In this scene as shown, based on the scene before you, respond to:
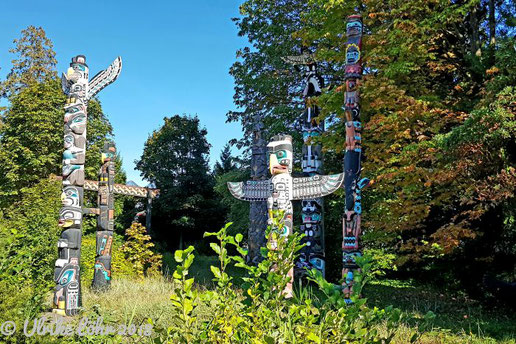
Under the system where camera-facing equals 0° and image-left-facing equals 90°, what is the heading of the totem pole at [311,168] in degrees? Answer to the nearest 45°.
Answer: approximately 45°

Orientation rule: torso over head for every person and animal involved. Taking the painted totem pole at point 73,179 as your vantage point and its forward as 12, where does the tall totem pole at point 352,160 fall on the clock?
The tall totem pole is roughly at 8 o'clock from the painted totem pole.

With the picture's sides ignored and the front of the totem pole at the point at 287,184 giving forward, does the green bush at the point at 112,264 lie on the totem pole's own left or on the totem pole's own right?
on the totem pole's own right

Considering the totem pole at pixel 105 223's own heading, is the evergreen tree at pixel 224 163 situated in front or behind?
behind

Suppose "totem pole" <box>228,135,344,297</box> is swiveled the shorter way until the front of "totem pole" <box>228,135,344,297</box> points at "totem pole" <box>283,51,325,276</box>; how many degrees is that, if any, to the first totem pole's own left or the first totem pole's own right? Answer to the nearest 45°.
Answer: approximately 135° to the first totem pole's own right

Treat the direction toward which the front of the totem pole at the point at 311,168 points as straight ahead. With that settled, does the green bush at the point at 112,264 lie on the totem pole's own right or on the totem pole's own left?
on the totem pole's own right

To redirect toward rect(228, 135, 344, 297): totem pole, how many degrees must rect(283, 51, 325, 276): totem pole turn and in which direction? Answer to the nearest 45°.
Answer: approximately 45° to its left

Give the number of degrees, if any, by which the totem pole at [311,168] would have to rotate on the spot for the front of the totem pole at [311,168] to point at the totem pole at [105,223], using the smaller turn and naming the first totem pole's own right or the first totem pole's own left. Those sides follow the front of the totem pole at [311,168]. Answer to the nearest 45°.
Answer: approximately 45° to the first totem pole's own right
